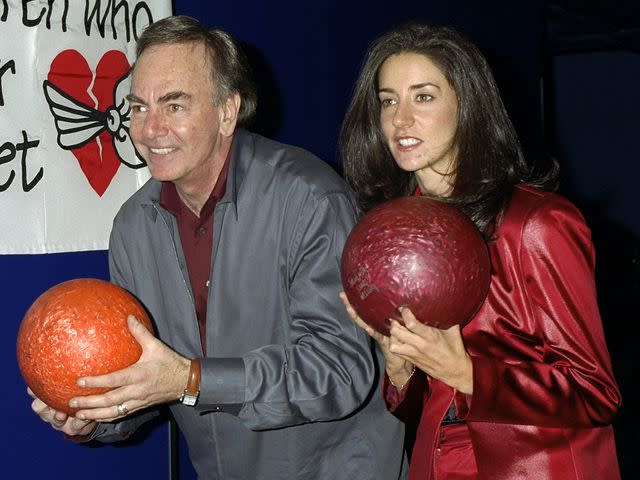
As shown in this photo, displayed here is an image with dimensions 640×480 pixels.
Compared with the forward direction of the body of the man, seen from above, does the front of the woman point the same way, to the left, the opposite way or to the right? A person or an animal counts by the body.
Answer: the same way

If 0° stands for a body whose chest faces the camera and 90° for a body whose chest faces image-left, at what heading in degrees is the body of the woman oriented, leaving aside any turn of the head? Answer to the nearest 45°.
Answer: approximately 45°

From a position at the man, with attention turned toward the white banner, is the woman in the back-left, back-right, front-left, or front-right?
back-right

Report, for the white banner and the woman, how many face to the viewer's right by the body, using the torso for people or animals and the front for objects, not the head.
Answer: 0

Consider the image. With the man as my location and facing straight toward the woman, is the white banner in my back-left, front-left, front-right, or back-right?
back-left

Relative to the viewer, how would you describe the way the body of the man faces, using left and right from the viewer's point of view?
facing the viewer and to the left of the viewer

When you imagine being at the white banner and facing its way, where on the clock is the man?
The man is roughly at 11 o'clock from the white banner.

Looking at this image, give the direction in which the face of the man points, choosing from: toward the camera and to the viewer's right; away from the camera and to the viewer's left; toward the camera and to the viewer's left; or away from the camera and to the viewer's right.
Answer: toward the camera and to the viewer's left

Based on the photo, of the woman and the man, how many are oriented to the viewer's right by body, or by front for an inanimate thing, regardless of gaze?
0

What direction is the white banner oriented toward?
toward the camera

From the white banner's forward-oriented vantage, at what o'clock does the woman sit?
The woman is roughly at 11 o'clock from the white banner.

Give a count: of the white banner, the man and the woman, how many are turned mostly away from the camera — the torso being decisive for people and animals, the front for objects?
0
